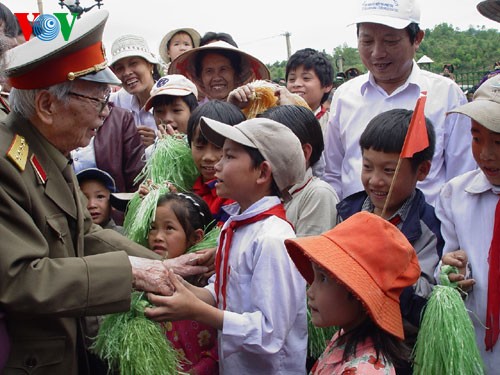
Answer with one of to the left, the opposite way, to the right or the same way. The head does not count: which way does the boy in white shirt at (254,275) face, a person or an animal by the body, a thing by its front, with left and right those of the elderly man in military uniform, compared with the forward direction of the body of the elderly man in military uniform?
the opposite way

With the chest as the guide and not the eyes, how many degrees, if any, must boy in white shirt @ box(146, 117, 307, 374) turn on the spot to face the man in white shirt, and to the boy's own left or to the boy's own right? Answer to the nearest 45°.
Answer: approximately 135° to the boy's own right

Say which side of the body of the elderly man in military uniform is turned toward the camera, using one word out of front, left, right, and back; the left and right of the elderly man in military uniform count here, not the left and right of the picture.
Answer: right

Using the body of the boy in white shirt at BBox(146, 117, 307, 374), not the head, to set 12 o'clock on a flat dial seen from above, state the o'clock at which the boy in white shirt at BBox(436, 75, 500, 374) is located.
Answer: the boy in white shirt at BBox(436, 75, 500, 374) is roughly at 6 o'clock from the boy in white shirt at BBox(146, 117, 307, 374).

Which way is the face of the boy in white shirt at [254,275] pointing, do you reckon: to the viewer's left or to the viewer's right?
to the viewer's left

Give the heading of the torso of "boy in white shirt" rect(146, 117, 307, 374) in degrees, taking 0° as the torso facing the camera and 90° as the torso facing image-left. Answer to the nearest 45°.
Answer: approximately 90°

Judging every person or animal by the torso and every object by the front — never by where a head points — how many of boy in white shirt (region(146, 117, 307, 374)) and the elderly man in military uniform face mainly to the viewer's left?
1

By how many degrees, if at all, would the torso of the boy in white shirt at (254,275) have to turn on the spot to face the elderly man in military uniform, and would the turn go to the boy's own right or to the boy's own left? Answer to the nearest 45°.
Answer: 0° — they already face them
